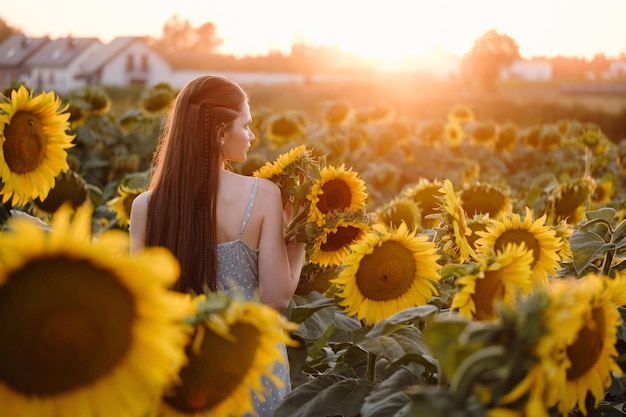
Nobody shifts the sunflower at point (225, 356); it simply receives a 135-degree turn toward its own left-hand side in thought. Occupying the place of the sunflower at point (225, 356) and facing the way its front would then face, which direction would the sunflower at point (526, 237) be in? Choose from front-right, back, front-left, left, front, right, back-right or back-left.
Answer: front-left

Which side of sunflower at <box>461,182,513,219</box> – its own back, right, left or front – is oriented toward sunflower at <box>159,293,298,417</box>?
front

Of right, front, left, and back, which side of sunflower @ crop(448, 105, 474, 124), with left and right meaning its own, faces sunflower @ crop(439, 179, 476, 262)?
front

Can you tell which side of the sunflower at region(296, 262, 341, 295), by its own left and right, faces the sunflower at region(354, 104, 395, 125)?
back

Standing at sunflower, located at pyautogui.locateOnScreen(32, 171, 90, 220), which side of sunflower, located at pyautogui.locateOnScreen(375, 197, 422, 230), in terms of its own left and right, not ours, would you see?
right

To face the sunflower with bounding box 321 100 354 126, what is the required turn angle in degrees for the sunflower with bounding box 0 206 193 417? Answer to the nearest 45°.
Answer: approximately 180°

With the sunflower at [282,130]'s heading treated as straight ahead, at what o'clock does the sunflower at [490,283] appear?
the sunflower at [490,283] is roughly at 12 o'clock from the sunflower at [282,130].

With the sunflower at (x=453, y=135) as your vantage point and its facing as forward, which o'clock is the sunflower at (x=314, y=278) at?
the sunflower at (x=314, y=278) is roughly at 12 o'clock from the sunflower at (x=453, y=135).
